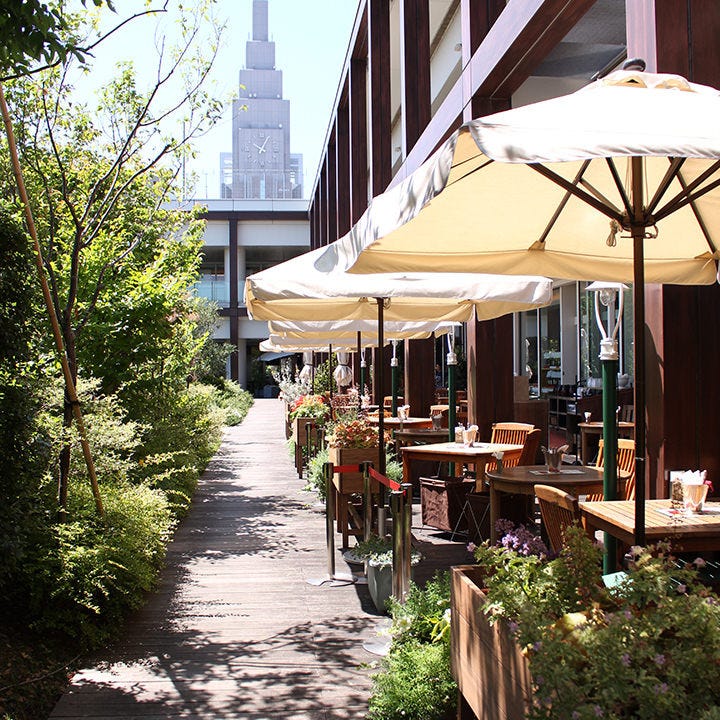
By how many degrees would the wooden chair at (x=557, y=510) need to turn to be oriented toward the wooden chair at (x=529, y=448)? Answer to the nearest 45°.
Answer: approximately 45° to its left

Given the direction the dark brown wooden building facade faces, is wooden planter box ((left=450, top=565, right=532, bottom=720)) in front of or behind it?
in front

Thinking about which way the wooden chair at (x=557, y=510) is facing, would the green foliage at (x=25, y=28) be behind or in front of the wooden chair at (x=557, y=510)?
behind

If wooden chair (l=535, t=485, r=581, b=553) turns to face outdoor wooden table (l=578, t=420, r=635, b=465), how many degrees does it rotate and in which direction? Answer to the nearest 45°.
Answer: approximately 45° to its left

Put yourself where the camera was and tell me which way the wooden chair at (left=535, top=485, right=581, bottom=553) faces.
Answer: facing away from the viewer and to the right of the viewer

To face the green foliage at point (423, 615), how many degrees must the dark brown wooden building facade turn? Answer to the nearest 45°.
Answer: approximately 45° to its left

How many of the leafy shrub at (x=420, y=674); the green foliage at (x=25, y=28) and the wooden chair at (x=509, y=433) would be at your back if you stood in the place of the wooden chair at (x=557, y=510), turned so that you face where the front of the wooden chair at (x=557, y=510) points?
2

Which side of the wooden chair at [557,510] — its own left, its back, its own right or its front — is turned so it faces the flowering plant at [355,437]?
left

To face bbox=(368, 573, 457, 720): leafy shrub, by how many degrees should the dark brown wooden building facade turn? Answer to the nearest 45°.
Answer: approximately 45° to its left

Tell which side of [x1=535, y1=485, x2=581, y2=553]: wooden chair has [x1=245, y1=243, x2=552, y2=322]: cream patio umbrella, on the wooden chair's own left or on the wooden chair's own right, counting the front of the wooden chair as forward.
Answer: on the wooden chair's own left

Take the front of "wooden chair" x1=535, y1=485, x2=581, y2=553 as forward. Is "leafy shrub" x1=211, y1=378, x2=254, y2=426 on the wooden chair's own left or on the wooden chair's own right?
on the wooden chair's own left

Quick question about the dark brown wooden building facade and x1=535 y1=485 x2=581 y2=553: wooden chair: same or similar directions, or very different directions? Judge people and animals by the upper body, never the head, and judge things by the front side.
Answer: very different directions
